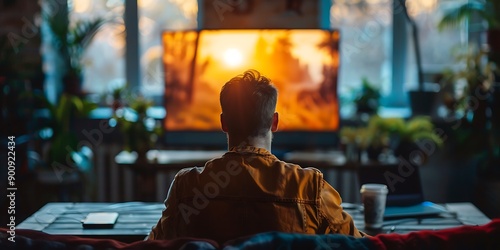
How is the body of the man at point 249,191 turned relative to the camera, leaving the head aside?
away from the camera

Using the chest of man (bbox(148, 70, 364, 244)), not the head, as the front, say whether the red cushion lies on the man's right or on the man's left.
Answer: on the man's right

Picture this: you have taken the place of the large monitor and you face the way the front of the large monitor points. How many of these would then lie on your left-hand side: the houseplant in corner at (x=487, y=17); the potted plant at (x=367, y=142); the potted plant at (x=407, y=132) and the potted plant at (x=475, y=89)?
4

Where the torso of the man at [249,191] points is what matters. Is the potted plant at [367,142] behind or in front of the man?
in front

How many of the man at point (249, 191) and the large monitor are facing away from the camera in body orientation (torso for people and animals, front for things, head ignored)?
1

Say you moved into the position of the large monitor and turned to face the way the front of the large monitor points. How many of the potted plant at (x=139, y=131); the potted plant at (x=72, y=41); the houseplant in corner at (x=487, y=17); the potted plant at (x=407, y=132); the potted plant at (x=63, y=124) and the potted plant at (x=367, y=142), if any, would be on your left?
3

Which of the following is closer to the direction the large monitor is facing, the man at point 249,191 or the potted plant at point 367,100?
the man

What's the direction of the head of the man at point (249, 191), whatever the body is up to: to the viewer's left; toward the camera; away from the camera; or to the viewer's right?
away from the camera

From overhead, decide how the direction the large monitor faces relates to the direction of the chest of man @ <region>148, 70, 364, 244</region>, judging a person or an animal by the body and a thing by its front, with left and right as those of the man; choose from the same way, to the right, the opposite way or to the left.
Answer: the opposite way

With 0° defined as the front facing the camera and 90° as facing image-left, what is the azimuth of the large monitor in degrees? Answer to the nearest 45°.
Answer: approximately 0°

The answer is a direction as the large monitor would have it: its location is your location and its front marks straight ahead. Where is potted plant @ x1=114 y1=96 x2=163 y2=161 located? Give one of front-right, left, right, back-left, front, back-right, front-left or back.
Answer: right

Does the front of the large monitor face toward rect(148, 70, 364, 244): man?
yes

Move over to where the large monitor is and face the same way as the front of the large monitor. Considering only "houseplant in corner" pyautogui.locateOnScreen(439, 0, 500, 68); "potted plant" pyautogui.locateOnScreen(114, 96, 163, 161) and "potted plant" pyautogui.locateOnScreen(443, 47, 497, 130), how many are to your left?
2

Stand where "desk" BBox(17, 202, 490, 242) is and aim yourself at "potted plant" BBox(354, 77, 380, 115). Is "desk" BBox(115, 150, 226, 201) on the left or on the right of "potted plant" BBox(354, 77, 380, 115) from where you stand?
left

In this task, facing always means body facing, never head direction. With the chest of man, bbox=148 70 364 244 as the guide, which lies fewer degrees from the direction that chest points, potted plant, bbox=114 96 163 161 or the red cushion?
the potted plant

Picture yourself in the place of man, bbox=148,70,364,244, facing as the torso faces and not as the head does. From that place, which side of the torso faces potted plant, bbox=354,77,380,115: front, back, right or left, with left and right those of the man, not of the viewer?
front

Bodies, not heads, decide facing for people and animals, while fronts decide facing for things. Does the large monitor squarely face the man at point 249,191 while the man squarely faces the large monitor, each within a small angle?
yes
